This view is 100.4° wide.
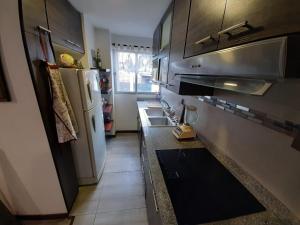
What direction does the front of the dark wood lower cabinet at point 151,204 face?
to the viewer's left

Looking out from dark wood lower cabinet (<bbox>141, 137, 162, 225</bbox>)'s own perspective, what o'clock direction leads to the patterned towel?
The patterned towel is roughly at 1 o'clock from the dark wood lower cabinet.

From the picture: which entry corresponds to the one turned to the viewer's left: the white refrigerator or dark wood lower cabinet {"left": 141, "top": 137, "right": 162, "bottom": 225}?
the dark wood lower cabinet

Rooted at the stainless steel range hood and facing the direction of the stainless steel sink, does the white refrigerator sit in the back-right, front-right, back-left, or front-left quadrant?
front-left

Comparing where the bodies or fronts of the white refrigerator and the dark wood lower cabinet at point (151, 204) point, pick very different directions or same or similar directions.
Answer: very different directions

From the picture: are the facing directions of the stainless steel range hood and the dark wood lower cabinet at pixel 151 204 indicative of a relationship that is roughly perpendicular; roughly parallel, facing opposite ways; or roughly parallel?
roughly parallel

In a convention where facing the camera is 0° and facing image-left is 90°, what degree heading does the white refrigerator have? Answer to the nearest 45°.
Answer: approximately 315°

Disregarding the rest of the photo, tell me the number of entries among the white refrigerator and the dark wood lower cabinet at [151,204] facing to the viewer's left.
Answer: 1

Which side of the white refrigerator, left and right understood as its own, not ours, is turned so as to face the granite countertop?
front
